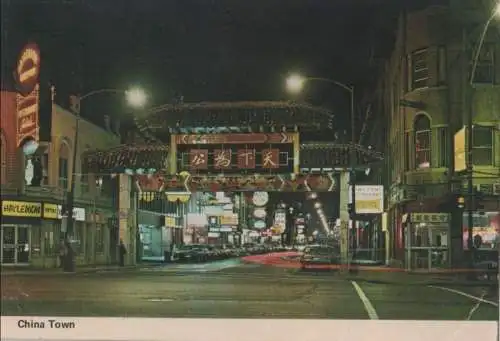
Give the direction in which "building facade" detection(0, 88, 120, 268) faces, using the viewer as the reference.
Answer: facing the viewer and to the right of the viewer

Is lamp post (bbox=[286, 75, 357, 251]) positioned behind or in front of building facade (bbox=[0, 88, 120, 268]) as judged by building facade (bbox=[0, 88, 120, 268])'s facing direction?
in front

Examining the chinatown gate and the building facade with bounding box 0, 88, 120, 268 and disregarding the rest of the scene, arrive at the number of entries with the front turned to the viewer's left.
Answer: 0

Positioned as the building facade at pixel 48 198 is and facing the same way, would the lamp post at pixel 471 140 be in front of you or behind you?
in front

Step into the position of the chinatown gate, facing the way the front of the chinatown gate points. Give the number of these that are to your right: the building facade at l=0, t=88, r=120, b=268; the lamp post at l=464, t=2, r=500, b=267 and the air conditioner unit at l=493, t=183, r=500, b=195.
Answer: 1

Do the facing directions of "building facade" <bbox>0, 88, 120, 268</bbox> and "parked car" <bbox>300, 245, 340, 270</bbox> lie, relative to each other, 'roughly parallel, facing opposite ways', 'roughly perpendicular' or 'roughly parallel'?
roughly perpendicular

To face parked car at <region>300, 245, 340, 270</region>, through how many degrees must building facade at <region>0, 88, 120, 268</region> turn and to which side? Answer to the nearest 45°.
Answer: approximately 45° to its left

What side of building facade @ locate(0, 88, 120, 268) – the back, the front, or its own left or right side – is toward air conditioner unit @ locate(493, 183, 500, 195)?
front

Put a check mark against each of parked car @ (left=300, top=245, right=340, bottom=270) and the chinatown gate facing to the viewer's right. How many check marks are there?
0

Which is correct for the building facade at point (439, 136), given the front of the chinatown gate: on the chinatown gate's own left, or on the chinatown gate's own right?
on the chinatown gate's own left
